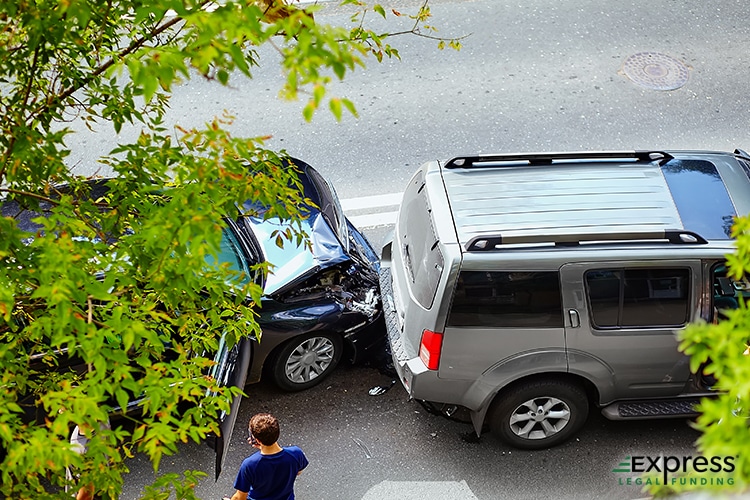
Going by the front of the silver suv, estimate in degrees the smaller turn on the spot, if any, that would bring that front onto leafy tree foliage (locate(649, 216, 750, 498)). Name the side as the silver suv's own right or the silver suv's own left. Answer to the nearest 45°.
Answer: approximately 90° to the silver suv's own right

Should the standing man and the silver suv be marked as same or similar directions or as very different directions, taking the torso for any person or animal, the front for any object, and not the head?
very different directions

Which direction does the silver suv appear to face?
to the viewer's right

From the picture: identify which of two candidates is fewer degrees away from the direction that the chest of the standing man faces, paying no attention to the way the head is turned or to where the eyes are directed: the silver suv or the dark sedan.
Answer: the dark sedan

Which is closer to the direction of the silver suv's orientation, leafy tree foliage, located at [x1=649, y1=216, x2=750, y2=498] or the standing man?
the leafy tree foliage

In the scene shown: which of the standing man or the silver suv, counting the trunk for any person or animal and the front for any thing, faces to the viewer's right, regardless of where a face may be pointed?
the silver suv

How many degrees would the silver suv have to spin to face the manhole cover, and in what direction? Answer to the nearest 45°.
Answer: approximately 90° to its left

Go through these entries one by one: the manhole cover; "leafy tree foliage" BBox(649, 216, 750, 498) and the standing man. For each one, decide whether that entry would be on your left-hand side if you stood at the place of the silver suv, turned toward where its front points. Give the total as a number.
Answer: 1

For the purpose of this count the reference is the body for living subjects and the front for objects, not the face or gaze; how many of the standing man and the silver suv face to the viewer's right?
1

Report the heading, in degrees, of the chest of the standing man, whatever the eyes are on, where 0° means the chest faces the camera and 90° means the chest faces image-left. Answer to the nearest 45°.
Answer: approximately 135°

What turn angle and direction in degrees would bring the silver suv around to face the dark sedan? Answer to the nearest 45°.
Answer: approximately 180°

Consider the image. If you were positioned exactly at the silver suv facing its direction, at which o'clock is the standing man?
The standing man is roughly at 5 o'clock from the silver suv.
